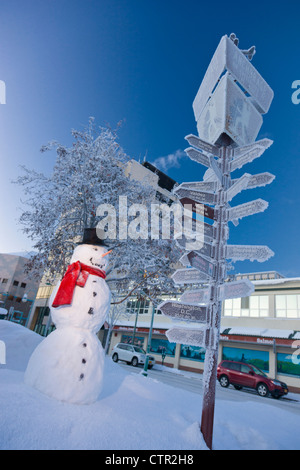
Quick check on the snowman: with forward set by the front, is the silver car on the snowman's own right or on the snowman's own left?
on the snowman's own left

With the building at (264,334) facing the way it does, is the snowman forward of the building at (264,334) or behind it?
forward

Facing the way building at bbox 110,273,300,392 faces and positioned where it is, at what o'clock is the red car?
The red car is roughly at 11 o'clock from the building.

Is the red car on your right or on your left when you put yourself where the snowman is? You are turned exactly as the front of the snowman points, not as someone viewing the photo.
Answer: on your left

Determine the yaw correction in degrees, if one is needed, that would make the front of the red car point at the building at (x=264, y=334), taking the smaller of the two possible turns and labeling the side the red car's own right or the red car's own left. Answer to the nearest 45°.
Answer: approximately 135° to the red car's own left

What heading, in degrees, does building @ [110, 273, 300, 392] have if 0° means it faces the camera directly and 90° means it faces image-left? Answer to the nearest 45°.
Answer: approximately 45°

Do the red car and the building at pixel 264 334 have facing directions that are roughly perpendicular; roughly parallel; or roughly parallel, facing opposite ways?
roughly perpendicular

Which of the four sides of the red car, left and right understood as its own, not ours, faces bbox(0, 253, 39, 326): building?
back

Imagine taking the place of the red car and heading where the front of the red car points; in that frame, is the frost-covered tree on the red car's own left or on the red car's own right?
on the red car's own right
